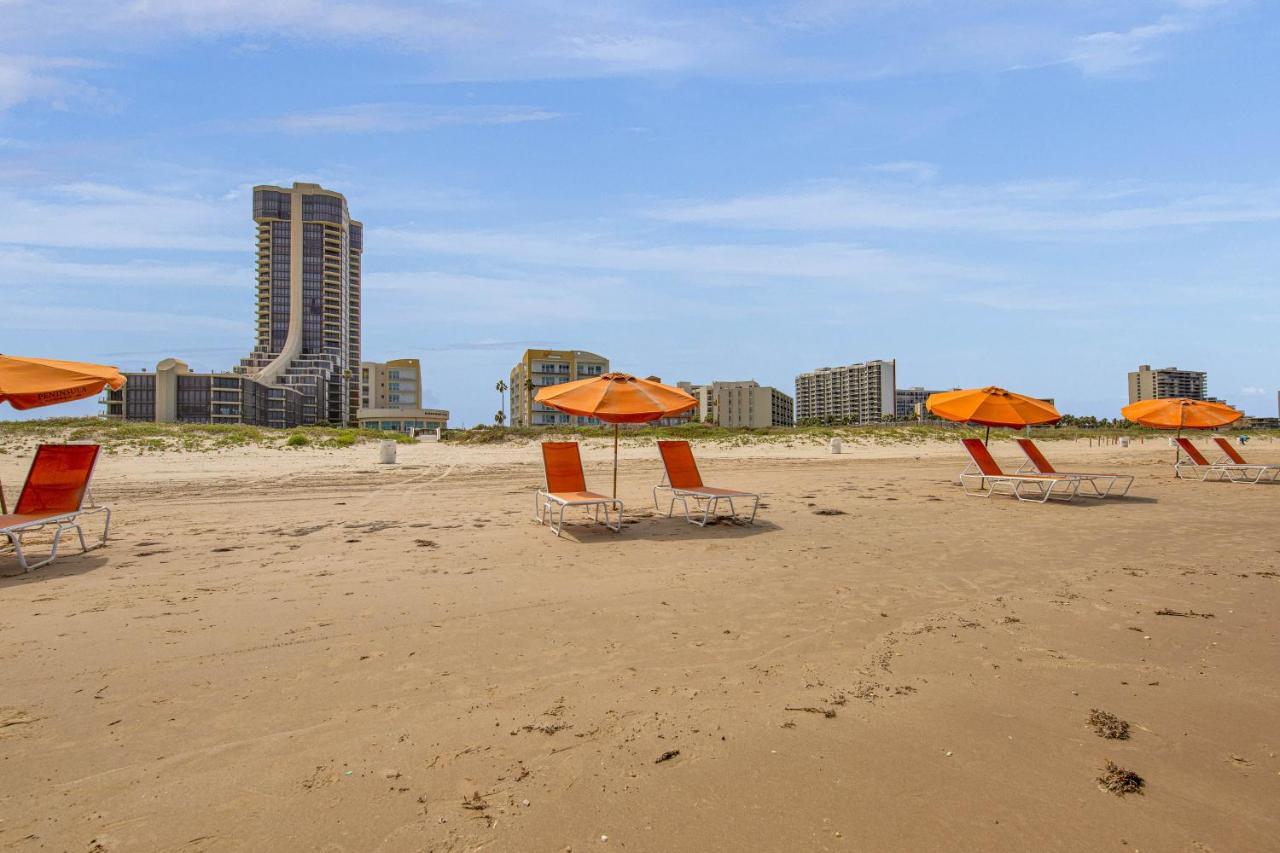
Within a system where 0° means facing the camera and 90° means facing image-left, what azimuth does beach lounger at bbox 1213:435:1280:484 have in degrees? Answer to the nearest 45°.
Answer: approximately 270°

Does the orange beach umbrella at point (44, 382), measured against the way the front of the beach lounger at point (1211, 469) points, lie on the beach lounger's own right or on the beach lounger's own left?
on the beach lounger's own right

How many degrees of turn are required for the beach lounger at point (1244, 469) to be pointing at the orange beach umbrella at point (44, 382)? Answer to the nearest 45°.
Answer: approximately 135° to its right

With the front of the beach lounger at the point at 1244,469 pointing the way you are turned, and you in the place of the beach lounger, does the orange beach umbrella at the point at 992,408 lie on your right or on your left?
on your right

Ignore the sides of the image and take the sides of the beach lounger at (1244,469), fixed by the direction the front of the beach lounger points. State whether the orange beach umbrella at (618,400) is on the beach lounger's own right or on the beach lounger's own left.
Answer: on the beach lounger's own right

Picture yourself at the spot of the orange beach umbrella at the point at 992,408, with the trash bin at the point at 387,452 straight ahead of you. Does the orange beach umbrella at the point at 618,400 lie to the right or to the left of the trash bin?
left

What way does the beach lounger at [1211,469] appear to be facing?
to the viewer's right
